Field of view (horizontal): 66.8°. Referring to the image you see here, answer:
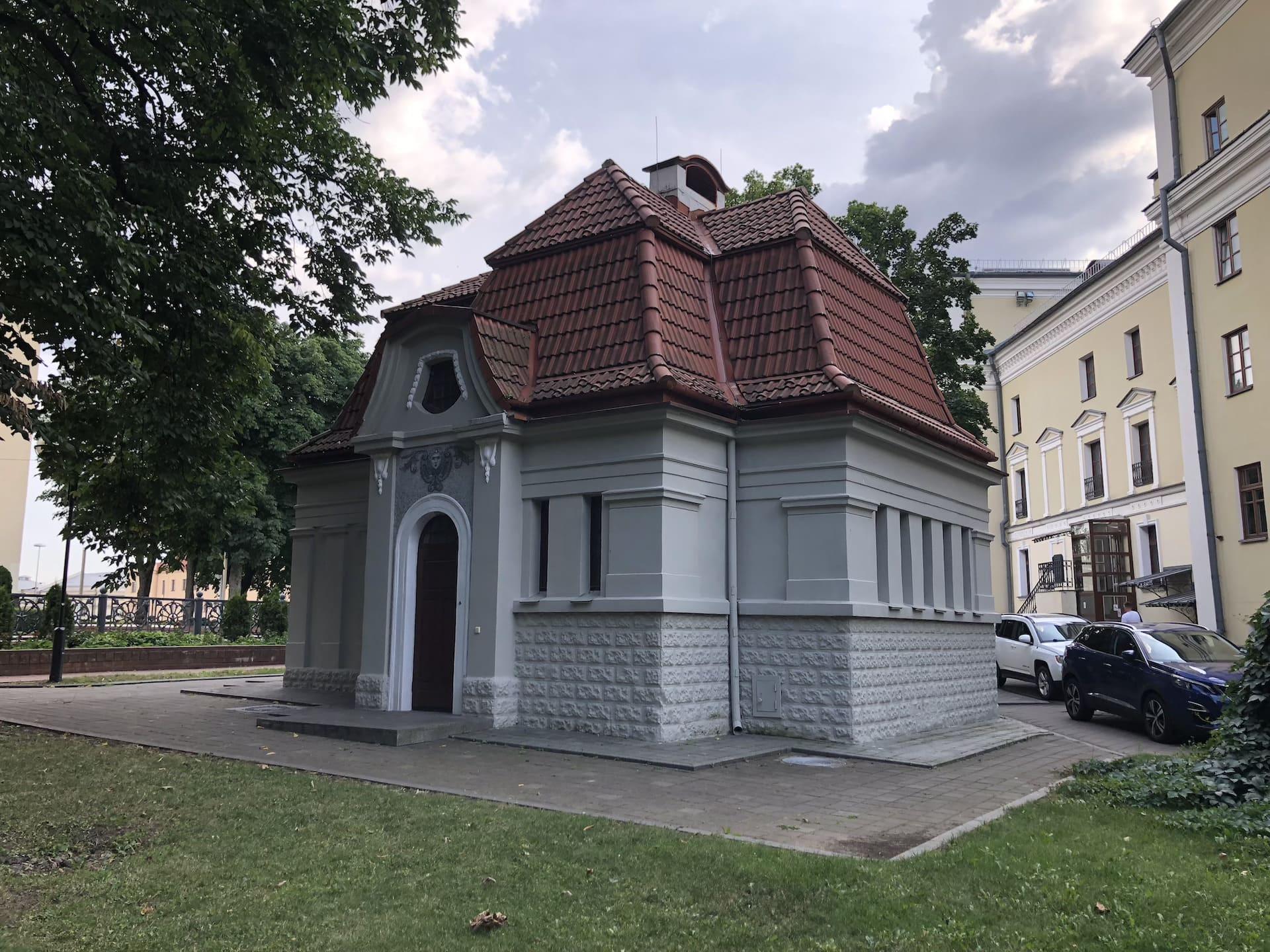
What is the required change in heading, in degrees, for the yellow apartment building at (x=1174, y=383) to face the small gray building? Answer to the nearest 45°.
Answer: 0° — it already faces it

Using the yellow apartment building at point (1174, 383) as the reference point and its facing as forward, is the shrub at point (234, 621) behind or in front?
in front

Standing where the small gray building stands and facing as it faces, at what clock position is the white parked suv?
The white parked suv is roughly at 6 o'clock from the small gray building.

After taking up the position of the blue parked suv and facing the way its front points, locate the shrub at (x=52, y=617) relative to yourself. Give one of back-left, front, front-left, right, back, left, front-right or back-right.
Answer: back-right

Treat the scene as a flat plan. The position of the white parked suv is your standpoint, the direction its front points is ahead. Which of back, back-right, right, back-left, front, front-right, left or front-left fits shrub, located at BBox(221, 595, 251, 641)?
back-right

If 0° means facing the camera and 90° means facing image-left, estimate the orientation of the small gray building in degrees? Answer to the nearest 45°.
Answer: approximately 45°

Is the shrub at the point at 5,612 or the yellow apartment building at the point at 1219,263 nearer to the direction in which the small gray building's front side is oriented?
the shrub

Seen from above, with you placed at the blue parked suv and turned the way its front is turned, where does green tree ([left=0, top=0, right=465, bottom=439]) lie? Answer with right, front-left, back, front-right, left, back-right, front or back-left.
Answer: right

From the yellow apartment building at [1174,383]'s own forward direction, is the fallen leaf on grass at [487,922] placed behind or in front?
in front
